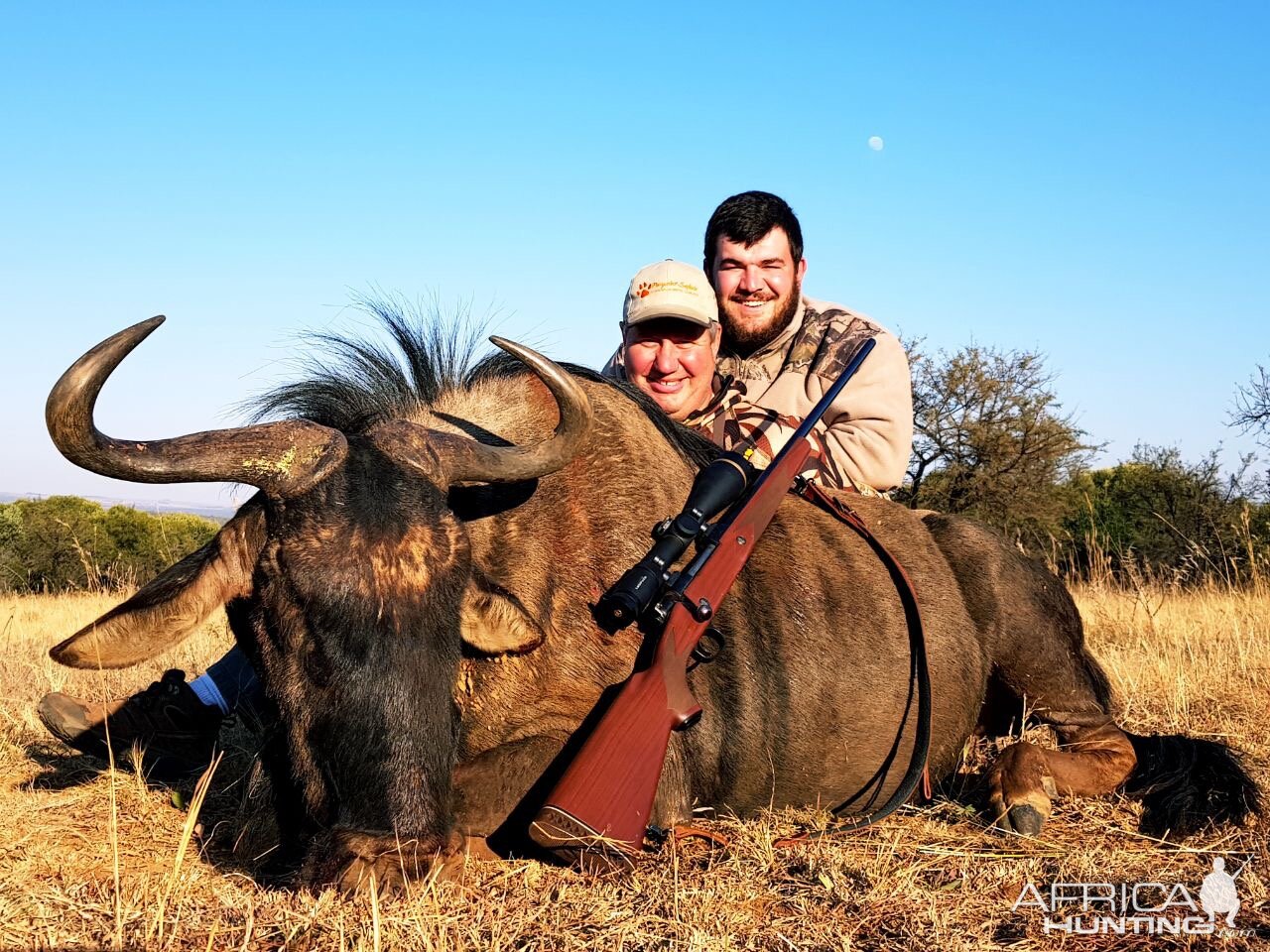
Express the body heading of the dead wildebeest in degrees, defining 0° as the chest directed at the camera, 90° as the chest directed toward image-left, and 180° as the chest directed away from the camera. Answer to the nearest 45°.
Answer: approximately 45°

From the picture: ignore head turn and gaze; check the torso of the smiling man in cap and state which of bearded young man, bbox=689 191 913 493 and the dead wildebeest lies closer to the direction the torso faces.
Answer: the dead wildebeest

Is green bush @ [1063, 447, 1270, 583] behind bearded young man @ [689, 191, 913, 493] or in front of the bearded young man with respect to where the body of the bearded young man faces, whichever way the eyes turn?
behind
